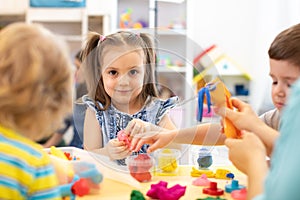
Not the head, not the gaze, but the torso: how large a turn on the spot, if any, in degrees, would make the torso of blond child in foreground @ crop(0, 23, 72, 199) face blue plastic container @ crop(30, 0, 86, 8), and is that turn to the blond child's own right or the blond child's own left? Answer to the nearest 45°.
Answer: approximately 45° to the blond child's own left

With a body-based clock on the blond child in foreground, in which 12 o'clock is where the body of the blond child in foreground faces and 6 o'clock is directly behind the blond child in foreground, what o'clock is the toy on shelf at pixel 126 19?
The toy on shelf is roughly at 11 o'clock from the blond child in foreground.

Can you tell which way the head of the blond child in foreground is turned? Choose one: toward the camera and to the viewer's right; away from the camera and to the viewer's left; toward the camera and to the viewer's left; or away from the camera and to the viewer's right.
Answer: away from the camera and to the viewer's right

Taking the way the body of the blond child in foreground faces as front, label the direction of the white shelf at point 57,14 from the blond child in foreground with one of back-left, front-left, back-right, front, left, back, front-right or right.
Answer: front-left

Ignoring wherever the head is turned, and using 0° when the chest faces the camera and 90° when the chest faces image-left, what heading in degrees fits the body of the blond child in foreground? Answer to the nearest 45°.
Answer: approximately 225°
